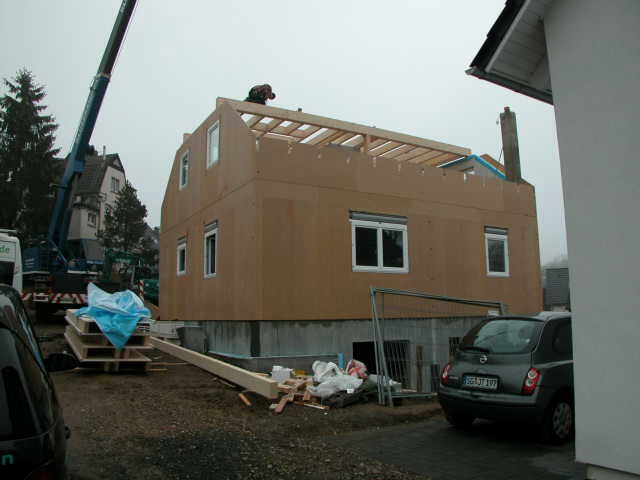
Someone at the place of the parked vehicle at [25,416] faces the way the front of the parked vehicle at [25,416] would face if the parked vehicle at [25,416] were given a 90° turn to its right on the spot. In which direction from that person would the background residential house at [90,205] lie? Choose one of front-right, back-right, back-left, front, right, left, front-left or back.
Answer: left

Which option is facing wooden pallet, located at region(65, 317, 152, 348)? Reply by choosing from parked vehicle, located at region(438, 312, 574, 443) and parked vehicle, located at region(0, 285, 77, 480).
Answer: parked vehicle, located at region(0, 285, 77, 480)

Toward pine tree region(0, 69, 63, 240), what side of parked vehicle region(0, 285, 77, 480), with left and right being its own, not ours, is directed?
front

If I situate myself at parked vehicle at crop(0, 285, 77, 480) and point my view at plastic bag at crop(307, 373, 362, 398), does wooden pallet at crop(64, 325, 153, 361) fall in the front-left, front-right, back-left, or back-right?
front-left

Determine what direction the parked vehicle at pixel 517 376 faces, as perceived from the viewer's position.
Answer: facing away from the viewer and to the right of the viewer

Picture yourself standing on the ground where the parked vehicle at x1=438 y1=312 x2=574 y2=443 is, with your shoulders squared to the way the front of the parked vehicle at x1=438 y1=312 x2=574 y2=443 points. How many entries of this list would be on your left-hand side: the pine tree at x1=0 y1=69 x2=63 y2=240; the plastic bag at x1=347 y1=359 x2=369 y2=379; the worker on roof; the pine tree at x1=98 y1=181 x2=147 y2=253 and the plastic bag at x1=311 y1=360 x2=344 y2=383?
5

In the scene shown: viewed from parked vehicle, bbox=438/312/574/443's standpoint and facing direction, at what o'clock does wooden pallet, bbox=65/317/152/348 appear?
The wooden pallet is roughly at 8 o'clock from the parked vehicle.

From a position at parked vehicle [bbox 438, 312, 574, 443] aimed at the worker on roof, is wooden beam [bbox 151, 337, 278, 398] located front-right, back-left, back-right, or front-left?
front-left

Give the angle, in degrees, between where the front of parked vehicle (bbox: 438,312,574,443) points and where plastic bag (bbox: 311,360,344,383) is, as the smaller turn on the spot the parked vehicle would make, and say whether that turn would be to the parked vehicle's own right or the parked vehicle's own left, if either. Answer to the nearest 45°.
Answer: approximately 90° to the parked vehicle's own left

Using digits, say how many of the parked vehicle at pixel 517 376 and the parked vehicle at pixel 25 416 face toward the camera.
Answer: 0

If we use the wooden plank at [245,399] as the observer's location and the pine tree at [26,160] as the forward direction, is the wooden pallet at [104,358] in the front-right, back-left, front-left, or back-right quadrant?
front-left

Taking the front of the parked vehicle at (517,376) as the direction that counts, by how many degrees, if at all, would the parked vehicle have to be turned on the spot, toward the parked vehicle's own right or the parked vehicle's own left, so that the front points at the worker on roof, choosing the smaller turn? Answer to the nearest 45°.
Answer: approximately 90° to the parked vehicle's own left

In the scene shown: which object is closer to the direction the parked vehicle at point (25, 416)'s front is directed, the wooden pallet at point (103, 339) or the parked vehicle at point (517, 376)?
the wooden pallet

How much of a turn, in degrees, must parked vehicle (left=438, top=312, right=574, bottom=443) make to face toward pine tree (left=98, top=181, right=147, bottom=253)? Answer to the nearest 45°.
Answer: approximately 90° to its left

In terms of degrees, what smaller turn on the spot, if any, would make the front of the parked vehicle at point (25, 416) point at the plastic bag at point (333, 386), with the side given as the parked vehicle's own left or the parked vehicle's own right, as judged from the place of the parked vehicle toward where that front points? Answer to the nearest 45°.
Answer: approximately 45° to the parked vehicle's own right

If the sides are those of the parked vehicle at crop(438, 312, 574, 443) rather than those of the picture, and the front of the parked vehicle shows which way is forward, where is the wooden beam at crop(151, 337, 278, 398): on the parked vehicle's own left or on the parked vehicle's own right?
on the parked vehicle's own left

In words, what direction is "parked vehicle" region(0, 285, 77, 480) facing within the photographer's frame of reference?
facing away from the viewer

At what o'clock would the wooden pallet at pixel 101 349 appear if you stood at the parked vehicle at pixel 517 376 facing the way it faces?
The wooden pallet is roughly at 8 o'clock from the parked vehicle.
